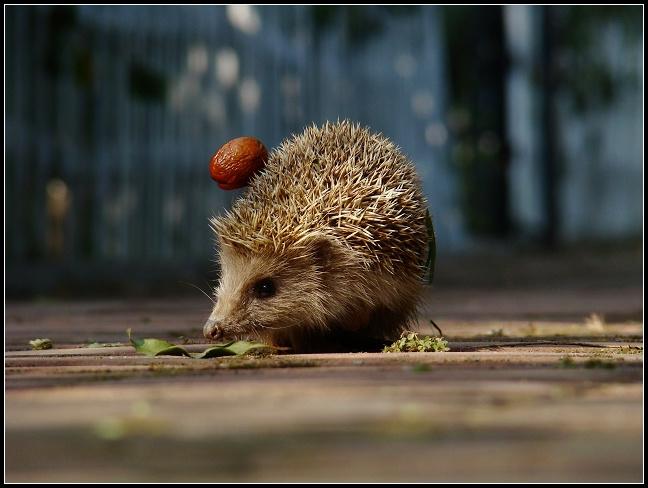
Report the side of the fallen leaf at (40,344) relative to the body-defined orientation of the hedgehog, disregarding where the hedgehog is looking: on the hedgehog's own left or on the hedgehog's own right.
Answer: on the hedgehog's own right

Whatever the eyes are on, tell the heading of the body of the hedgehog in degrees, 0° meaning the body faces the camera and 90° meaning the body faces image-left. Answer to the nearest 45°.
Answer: approximately 45°

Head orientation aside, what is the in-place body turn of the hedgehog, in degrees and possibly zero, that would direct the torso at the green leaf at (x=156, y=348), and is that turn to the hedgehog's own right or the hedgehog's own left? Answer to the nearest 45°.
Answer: approximately 45° to the hedgehog's own right
